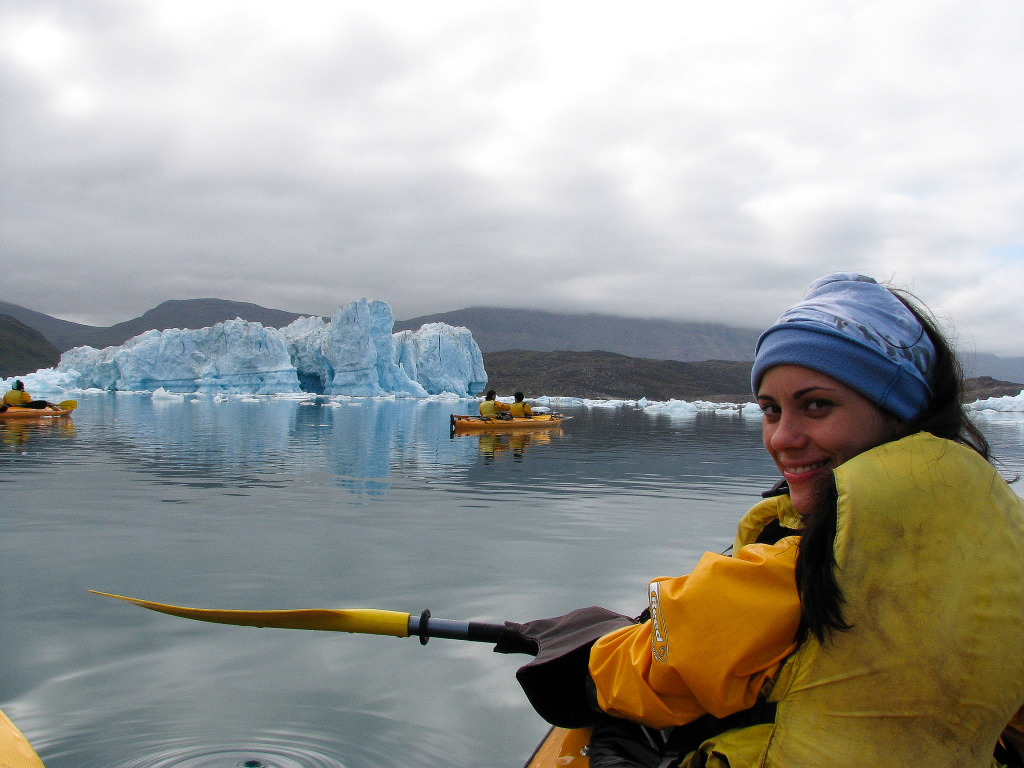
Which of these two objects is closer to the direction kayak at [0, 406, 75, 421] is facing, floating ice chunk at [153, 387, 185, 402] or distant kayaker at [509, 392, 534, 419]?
the distant kayaker

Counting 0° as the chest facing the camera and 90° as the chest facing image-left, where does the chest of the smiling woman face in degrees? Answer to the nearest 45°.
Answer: approximately 135°

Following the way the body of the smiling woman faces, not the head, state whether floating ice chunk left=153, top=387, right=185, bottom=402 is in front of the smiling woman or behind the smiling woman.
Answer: in front

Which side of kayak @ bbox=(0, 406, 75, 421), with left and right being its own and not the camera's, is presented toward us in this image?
right

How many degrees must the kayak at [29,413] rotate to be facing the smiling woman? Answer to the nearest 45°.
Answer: approximately 90° to its right

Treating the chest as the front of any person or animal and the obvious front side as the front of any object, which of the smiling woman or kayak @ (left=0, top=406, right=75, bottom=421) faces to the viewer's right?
the kayak

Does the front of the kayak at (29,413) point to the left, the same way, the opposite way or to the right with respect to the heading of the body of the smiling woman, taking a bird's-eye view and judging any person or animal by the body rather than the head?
to the right

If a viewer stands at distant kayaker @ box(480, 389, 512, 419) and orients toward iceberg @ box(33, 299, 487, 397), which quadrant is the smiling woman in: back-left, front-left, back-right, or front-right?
back-left

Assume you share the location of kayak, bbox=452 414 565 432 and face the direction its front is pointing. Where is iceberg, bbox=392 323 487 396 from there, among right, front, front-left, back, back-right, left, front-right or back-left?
left
